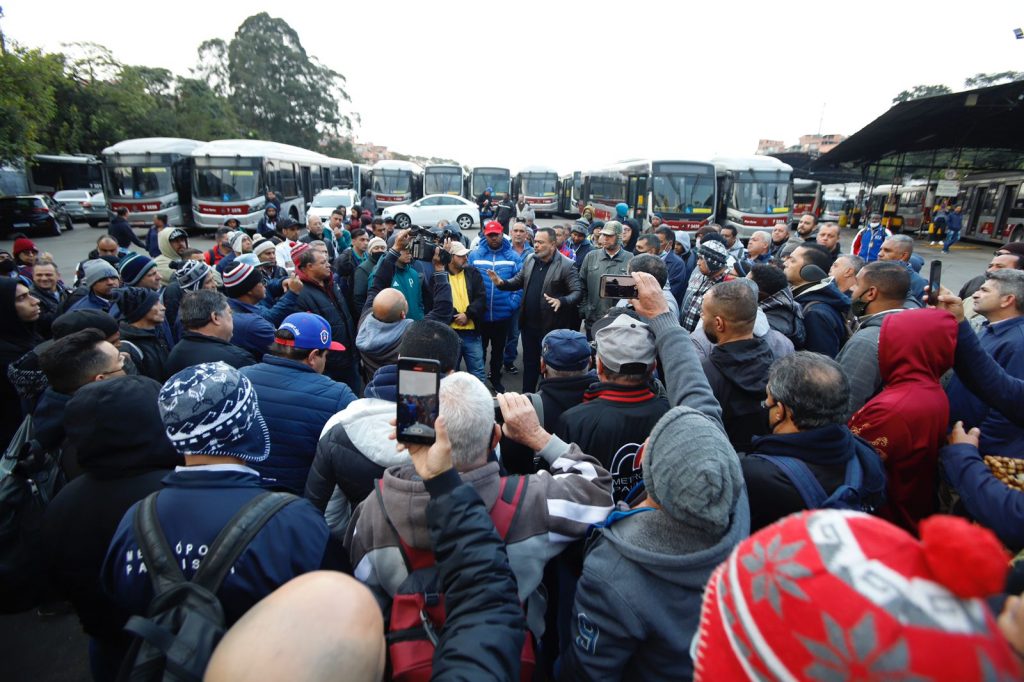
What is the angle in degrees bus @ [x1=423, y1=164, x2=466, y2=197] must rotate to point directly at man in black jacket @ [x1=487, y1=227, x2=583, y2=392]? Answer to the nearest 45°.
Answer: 0° — it already faces them

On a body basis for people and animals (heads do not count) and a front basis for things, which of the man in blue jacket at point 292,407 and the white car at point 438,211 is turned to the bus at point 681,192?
the man in blue jacket

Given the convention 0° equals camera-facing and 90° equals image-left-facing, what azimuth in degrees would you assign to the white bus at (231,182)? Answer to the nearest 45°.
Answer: approximately 45°

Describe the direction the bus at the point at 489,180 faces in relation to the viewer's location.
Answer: facing the viewer

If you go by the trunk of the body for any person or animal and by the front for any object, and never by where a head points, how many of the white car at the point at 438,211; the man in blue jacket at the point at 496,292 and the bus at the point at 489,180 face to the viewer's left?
1

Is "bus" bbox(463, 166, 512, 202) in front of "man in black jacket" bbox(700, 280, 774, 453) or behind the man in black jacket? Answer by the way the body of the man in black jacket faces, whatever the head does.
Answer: in front

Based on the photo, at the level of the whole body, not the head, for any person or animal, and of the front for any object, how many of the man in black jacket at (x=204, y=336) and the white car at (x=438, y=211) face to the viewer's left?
1

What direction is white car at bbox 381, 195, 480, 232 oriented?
to the viewer's left

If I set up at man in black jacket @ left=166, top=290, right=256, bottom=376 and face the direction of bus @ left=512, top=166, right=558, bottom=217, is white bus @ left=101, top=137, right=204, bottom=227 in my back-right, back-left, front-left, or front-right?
front-left

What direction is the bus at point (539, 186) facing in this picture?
toward the camera

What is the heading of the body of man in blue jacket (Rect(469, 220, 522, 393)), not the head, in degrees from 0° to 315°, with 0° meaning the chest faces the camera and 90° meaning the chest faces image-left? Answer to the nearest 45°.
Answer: approximately 0°

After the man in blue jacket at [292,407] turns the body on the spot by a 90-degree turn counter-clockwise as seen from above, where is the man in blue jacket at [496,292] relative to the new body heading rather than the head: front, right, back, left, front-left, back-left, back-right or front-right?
right

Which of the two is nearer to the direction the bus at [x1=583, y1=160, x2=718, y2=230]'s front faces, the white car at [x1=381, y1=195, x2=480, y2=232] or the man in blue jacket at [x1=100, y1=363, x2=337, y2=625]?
the man in blue jacket

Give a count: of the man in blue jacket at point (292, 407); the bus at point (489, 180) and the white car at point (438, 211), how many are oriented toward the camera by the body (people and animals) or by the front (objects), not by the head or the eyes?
1

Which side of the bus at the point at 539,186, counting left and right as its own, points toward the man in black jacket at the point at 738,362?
front

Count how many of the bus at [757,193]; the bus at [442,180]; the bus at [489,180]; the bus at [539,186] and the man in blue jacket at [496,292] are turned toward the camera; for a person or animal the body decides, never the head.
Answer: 5

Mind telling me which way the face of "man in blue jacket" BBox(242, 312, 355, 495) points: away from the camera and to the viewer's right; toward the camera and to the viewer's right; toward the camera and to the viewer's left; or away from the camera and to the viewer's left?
away from the camera and to the viewer's right

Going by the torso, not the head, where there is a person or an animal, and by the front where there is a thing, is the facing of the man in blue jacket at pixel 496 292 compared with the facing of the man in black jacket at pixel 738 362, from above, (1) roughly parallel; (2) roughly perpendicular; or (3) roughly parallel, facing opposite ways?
roughly parallel, facing opposite ways

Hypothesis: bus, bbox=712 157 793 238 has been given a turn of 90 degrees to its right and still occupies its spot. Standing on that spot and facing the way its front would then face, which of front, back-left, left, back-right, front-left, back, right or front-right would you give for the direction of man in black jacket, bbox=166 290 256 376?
left

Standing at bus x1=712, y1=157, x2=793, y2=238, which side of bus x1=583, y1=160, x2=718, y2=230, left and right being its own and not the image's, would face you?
left
